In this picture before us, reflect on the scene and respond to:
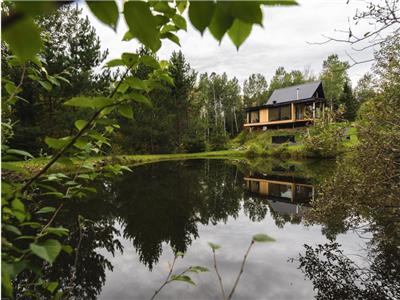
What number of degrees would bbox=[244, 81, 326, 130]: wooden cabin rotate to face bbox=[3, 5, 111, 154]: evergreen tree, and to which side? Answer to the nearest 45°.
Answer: approximately 45° to its right

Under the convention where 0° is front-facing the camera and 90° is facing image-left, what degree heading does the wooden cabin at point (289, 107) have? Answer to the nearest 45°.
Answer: approximately 0°

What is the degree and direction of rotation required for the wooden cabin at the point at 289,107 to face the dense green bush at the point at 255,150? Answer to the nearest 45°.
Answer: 0° — it already faces it

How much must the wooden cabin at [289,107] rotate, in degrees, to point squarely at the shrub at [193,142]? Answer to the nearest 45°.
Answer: approximately 45° to its right
